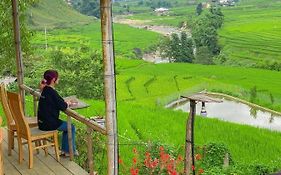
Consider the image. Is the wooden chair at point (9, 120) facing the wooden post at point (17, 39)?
no

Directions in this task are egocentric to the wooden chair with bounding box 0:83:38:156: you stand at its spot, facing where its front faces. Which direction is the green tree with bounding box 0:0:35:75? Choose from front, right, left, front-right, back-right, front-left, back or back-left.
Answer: left

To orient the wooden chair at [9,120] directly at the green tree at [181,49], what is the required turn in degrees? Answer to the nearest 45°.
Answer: approximately 90° to its left

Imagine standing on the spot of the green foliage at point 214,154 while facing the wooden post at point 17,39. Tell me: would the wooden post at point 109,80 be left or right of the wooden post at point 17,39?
left

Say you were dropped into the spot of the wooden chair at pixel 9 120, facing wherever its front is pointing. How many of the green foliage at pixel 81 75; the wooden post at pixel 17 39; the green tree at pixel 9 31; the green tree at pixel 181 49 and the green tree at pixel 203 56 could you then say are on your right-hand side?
0

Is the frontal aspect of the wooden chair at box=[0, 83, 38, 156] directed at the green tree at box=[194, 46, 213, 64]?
no

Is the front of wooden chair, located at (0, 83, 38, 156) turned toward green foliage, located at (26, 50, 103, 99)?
no

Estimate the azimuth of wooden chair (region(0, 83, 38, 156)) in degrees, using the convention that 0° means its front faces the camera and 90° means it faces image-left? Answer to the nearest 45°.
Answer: approximately 270°
